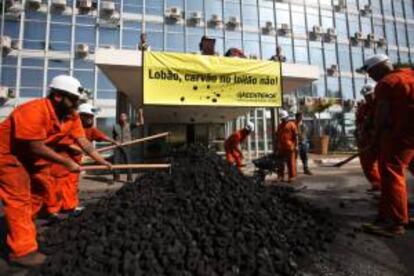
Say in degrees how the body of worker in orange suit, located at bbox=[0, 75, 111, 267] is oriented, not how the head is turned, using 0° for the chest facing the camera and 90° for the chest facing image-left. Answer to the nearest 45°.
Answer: approximately 270°

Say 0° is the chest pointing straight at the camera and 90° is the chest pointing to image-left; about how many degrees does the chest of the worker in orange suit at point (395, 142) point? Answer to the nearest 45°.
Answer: approximately 90°

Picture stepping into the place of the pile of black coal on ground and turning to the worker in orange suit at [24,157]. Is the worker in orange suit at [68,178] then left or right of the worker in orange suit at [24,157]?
right

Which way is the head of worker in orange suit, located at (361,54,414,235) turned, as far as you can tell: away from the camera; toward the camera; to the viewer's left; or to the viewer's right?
to the viewer's left

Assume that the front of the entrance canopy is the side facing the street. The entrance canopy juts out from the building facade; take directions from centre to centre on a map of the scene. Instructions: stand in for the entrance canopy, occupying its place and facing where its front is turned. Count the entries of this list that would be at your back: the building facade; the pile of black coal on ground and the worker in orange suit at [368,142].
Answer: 1

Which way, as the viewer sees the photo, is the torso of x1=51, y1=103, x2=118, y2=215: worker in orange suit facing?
to the viewer's right

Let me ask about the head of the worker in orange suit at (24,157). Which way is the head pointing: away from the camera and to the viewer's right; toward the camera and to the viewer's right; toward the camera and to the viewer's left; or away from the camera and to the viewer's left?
toward the camera and to the viewer's right
